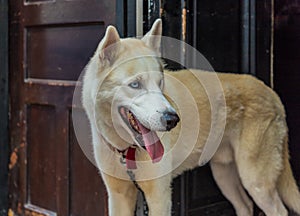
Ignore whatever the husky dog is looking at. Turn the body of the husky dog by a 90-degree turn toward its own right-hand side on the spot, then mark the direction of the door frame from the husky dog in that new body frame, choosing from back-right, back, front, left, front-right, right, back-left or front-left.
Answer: front

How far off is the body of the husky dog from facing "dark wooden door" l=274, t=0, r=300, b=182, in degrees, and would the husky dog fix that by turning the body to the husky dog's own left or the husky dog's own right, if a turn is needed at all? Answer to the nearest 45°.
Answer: approximately 180°

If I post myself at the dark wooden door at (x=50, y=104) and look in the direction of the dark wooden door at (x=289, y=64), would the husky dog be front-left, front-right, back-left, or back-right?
front-right

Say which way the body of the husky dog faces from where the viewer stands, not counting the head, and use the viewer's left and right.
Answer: facing the viewer and to the left of the viewer
